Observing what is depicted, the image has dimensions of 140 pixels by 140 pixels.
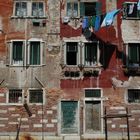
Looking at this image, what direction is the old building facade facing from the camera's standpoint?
toward the camera
